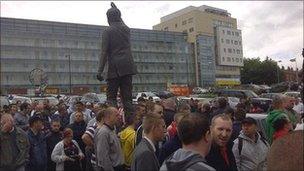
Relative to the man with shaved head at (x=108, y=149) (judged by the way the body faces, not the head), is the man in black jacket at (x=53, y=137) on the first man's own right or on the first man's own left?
on the first man's own left

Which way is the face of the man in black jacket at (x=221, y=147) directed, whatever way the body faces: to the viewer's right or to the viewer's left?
to the viewer's left

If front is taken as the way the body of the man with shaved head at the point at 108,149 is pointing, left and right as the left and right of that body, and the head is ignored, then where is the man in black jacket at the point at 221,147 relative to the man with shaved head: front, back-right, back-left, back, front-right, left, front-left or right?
front-right
